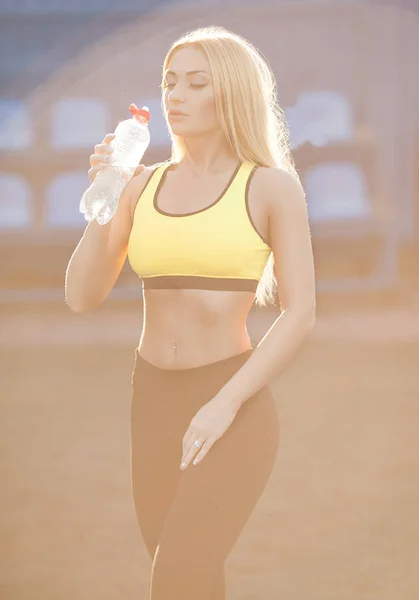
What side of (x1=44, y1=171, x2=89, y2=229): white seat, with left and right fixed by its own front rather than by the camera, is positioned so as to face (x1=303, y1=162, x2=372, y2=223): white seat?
left

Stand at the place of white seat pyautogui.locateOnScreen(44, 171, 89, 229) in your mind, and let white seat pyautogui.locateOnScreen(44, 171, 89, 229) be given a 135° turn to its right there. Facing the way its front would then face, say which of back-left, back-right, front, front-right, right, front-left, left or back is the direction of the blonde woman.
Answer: back-left

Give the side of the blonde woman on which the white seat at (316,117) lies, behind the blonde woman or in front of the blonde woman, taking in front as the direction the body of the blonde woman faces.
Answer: behind

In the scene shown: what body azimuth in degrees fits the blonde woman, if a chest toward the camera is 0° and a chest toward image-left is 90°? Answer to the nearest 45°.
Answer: approximately 45°

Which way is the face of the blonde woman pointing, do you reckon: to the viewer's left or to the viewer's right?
to the viewer's left

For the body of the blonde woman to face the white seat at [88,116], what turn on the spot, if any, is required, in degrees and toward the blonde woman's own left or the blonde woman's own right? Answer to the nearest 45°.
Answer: approximately 135° to the blonde woman's own right

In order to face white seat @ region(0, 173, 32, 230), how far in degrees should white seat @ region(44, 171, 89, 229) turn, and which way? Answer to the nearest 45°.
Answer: approximately 45° to its right

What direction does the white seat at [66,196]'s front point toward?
toward the camera
